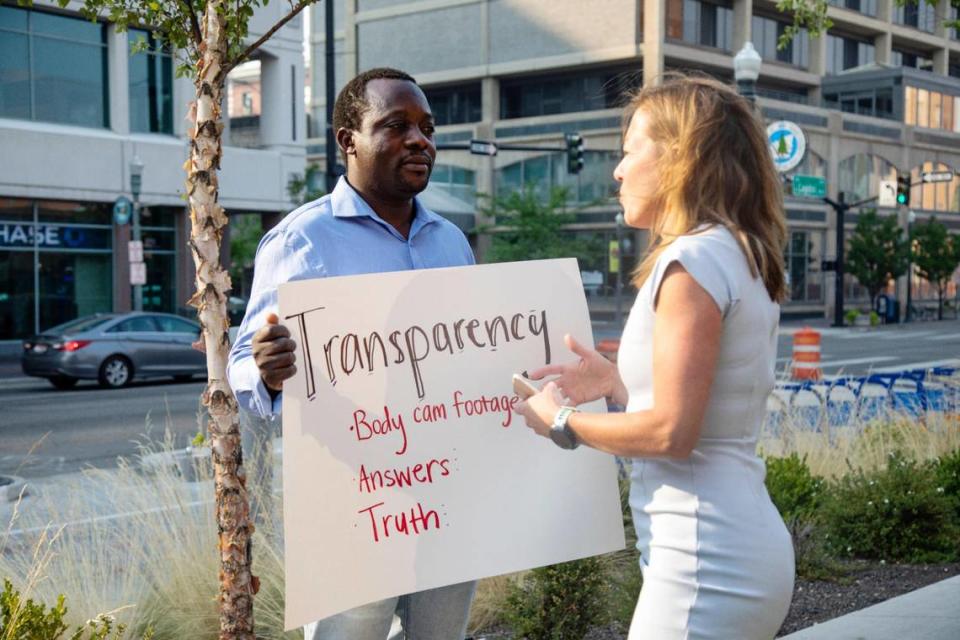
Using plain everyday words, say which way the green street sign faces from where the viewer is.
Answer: facing the viewer

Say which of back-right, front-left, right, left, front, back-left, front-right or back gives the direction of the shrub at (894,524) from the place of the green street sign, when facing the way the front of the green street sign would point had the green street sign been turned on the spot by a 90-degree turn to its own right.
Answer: left

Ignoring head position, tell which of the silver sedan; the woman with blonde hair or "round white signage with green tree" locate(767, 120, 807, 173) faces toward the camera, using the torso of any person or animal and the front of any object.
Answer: the round white signage with green tree

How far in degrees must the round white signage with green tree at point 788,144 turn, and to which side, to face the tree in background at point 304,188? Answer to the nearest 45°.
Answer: approximately 135° to its right

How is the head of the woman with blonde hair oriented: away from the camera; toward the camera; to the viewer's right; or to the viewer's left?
to the viewer's left

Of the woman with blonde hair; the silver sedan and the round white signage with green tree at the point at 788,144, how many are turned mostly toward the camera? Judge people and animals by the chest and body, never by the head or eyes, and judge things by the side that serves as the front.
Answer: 1

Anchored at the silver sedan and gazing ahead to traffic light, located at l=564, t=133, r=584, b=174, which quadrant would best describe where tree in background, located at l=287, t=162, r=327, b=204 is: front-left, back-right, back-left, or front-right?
front-left

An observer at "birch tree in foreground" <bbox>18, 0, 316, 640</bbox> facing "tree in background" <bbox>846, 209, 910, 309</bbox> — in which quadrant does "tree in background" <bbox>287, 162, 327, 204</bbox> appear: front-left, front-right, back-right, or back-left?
front-left

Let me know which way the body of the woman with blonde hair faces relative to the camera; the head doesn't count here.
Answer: to the viewer's left

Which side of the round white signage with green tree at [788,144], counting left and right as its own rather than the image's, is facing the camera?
front

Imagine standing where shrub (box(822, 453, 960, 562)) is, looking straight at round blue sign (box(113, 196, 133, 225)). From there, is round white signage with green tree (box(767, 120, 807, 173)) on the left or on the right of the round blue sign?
right

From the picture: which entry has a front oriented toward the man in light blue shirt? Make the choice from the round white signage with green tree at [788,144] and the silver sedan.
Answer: the round white signage with green tree

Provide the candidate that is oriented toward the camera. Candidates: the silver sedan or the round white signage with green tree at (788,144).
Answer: the round white signage with green tree

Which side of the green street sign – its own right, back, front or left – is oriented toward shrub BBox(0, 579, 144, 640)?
front

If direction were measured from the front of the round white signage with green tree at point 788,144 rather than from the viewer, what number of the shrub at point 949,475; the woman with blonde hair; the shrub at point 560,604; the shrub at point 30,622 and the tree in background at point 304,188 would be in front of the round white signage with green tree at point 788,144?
4

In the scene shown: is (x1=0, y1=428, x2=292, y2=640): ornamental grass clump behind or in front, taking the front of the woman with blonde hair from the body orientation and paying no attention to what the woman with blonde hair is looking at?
in front

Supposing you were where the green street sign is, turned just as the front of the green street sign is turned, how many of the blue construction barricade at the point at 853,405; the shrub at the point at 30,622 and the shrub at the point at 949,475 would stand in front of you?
3

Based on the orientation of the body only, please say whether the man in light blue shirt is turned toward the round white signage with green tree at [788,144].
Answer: no
